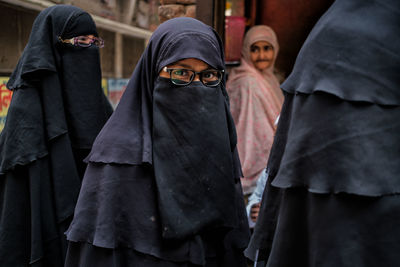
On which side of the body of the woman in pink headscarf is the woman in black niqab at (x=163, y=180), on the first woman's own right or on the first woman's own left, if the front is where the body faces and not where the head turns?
on the first woman's own right

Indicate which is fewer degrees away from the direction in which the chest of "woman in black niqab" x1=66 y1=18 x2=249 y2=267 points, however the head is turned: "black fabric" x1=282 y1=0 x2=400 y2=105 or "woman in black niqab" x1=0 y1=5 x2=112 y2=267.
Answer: the black fabric

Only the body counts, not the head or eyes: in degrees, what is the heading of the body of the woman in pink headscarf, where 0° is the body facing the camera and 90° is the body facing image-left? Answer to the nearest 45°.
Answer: approximately 315°

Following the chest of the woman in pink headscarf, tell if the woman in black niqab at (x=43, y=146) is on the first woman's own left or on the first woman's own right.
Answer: on the first woman's own right

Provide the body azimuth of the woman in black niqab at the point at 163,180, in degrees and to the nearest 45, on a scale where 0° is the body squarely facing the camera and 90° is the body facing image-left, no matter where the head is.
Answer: approximately 315°

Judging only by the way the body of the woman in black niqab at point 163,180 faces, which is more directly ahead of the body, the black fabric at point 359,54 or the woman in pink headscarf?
the black fabric
